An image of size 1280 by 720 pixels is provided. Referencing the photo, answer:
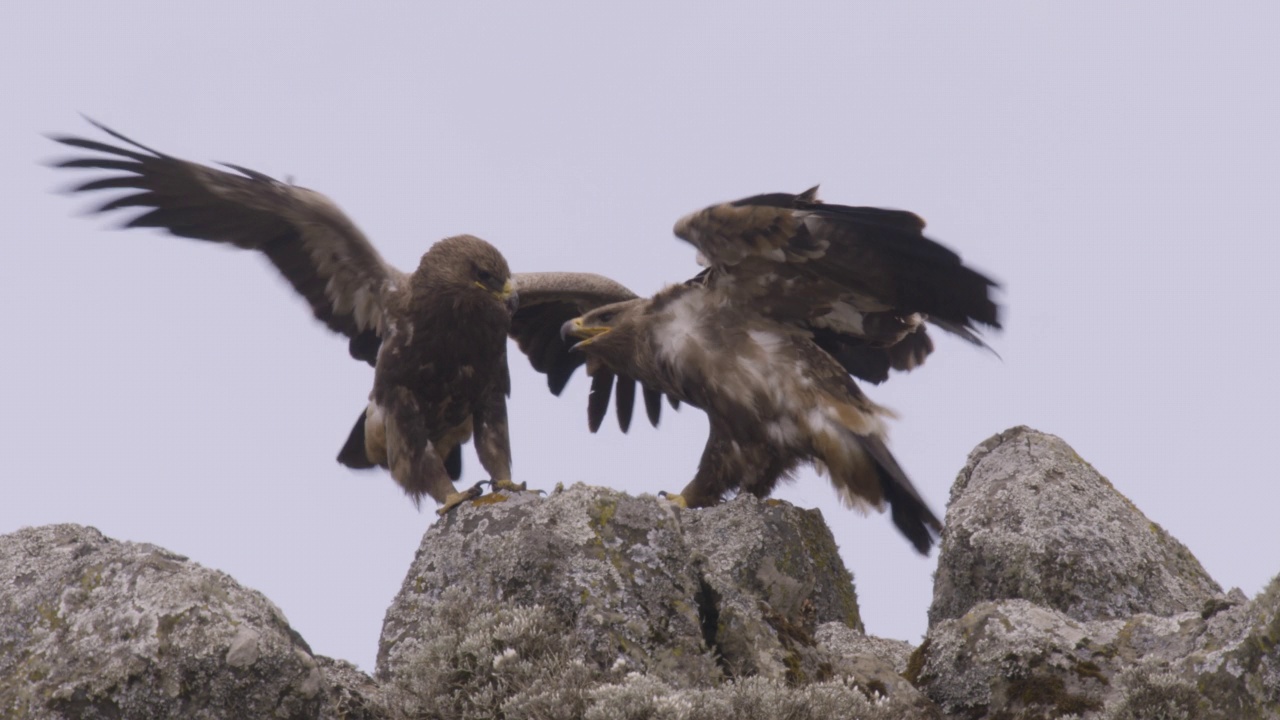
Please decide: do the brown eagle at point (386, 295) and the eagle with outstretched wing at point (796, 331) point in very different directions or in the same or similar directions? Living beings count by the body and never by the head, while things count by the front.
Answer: very different directions

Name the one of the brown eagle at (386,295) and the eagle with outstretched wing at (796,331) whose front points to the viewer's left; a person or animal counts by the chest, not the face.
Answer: the eagle with outstretched wing

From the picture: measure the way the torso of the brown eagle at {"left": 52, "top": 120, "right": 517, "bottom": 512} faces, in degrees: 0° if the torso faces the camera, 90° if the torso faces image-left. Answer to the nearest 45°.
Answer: approximately 315°

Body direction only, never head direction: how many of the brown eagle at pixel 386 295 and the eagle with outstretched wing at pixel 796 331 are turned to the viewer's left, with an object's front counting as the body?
1

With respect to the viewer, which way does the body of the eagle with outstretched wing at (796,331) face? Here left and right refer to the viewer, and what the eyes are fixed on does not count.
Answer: facing to the left of the viewer
